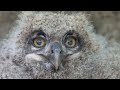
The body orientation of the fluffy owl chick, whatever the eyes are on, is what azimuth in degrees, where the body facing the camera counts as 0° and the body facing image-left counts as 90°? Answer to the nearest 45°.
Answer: approximately 0°
